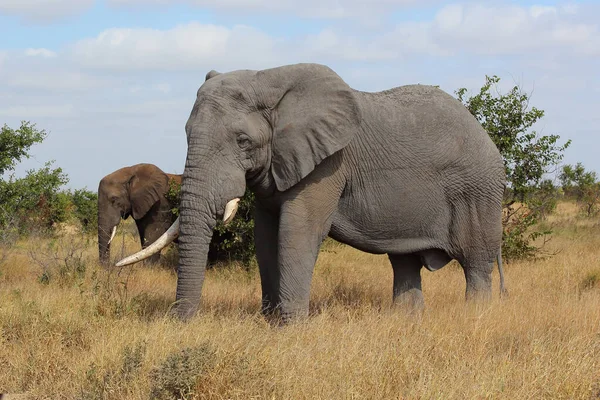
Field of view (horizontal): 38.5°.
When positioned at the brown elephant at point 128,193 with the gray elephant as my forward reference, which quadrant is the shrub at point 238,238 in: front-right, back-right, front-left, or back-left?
front-left

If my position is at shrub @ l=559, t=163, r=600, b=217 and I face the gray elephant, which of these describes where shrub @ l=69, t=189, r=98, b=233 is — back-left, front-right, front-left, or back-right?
front-right

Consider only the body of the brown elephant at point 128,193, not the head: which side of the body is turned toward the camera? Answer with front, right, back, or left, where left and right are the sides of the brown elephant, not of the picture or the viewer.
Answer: left

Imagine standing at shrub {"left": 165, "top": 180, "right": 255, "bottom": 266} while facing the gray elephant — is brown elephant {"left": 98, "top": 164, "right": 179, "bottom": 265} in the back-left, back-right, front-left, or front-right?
back-right

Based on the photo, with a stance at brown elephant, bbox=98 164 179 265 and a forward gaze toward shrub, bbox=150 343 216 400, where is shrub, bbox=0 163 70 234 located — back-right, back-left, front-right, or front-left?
back-right

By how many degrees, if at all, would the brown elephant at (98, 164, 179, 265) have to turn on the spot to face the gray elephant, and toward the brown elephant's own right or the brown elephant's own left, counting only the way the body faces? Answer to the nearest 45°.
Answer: approximately 90° to the brown elephant's own left

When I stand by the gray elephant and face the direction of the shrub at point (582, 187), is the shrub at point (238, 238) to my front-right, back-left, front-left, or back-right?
front-left

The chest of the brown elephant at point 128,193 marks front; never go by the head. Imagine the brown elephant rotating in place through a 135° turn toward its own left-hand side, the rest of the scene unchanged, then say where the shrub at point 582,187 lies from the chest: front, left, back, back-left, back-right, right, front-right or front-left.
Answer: left

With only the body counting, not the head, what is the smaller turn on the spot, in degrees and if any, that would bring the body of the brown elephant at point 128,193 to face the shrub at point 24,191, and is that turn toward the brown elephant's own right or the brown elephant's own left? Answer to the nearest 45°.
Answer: approximately 45° to the brown elephant's own right

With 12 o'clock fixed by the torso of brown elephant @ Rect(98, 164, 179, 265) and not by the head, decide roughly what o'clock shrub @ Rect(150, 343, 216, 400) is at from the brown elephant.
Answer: The shrub is roughly at 9 o'clock from the brown elephant.

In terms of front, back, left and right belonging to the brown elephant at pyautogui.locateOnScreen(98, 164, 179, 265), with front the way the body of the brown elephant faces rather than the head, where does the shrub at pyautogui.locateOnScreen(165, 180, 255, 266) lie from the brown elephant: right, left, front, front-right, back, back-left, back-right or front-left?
back-left
